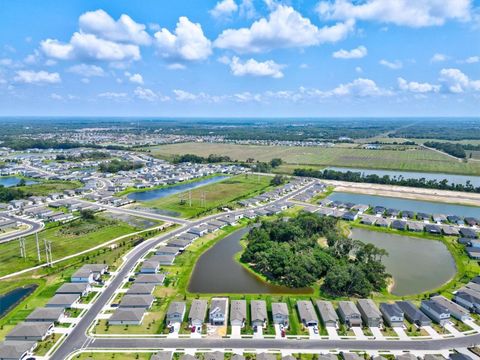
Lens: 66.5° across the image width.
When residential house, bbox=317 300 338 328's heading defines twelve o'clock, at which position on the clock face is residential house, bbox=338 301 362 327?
residential house, bbox=338 301 362 327 is roughly at 9 o'clock from residential house, bbox=317 300 338 328.

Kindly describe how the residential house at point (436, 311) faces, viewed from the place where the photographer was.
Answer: facing the viewer and to the right of the viewer

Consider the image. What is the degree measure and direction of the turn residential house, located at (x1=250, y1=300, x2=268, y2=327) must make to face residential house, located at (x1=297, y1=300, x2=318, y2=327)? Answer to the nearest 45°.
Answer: approximately 90° to its left

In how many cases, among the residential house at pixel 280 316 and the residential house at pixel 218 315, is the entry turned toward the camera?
2

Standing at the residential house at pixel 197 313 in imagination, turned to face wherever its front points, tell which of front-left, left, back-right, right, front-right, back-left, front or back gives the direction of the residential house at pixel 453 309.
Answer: left

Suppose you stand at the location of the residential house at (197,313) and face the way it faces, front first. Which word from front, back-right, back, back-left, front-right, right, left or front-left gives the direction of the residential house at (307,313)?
left

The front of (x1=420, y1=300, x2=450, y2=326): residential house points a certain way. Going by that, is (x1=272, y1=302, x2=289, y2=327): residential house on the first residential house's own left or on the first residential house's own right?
on the first residential house's own right

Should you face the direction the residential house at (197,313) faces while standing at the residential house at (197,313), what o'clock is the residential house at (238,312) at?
the residential house at (238,312) is roughly at 9 o'clock from the residential house at (197,313).

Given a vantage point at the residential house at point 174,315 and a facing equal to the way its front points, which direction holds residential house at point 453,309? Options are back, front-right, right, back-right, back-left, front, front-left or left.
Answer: left

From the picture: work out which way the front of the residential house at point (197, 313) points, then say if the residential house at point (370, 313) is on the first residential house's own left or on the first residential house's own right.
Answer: on the first residential house's own left

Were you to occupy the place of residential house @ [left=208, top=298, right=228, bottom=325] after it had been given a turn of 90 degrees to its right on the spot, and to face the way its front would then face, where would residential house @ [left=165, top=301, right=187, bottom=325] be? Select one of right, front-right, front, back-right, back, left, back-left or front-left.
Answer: front

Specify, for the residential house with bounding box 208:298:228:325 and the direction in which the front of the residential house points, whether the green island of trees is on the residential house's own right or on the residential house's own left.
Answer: on the residential house's own left

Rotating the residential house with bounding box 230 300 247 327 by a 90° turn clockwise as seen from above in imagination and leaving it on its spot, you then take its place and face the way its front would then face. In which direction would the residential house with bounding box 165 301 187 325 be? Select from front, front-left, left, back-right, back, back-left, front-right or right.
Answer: front

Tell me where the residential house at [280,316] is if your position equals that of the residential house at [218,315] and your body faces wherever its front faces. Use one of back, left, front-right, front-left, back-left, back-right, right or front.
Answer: left

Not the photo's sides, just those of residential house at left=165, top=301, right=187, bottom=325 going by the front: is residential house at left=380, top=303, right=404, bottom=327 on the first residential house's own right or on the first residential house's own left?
on the first residential house's own left

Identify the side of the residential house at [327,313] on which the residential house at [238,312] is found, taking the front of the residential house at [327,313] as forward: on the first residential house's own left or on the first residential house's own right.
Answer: on the first residential house's own right

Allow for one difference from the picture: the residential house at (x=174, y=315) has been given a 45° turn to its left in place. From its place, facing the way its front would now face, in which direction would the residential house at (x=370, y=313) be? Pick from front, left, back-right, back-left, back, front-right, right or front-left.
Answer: front-left

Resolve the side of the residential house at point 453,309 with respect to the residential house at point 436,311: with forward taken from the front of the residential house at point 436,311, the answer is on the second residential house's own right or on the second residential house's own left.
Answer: on the second residential house's own left
